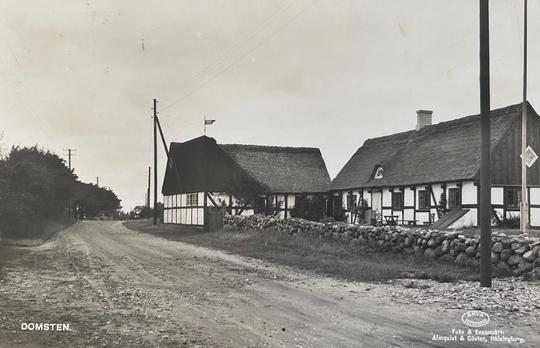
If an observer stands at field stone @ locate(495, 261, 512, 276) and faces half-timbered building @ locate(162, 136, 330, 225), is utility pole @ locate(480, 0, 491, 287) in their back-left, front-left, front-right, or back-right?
back-left

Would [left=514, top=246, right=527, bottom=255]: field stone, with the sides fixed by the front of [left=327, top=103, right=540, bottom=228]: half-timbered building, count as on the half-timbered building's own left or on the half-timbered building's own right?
on the half-timbered building's own left

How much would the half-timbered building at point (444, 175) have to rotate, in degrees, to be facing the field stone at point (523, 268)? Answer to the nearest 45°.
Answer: approximately 45° to its left

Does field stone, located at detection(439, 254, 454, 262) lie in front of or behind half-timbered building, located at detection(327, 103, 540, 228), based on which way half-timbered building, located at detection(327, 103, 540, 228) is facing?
in front

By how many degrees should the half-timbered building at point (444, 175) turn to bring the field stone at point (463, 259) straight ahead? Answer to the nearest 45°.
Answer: approximately 45° to its left

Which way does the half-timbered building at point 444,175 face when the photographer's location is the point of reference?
facing the viewer and to the left of the viewer

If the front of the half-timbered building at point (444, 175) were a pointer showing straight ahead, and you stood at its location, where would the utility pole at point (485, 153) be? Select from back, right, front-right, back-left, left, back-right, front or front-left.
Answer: front-left

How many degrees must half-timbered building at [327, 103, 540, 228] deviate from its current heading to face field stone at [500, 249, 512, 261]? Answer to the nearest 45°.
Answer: approximately 45° to its left
